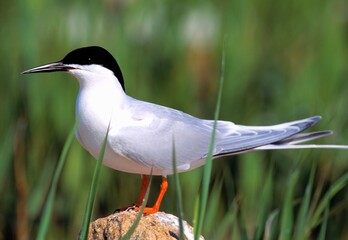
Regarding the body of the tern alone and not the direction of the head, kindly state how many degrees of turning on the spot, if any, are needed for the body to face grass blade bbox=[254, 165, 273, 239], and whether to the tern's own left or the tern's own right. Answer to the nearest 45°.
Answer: approximately 180°

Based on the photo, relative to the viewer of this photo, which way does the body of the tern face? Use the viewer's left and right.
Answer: facing to the left of the viewer
